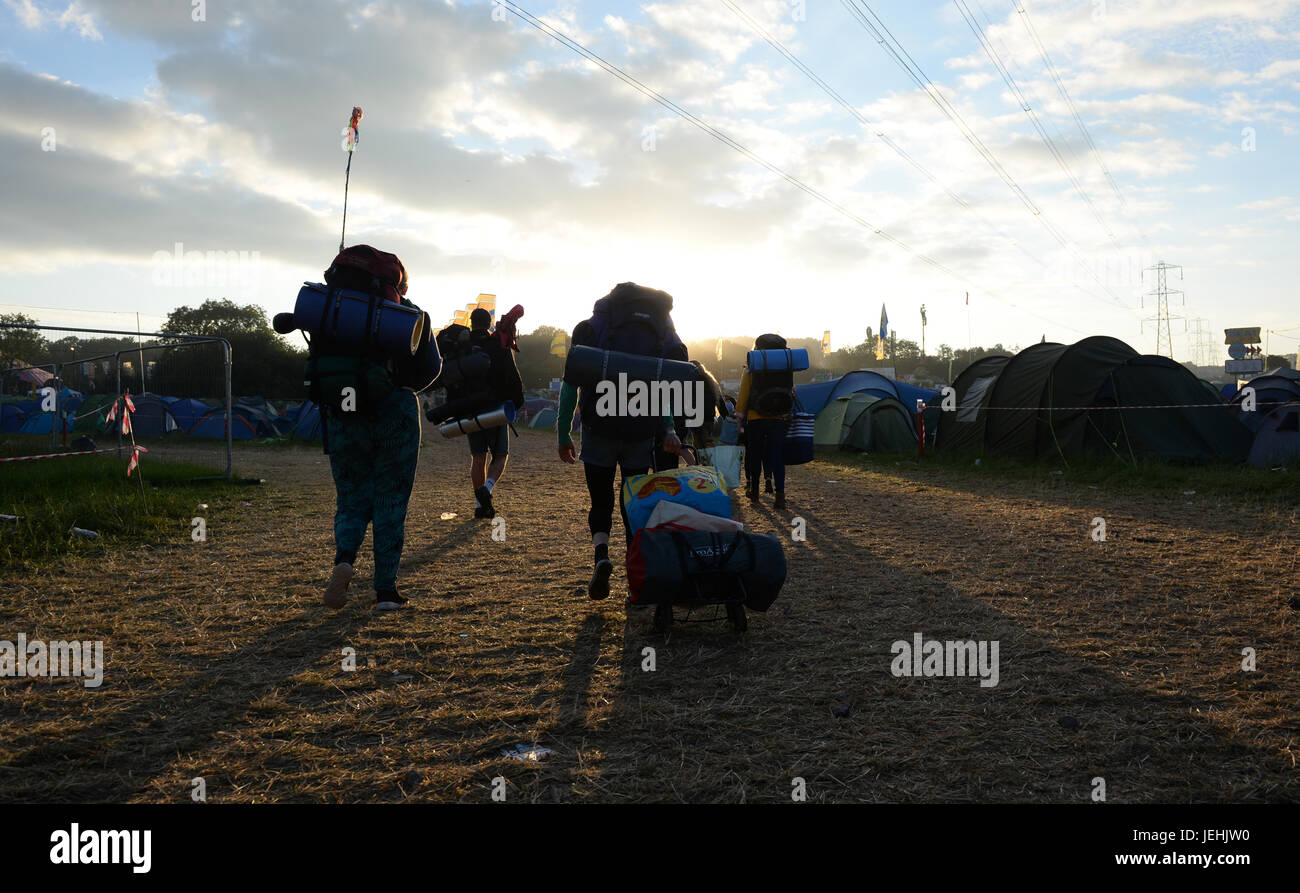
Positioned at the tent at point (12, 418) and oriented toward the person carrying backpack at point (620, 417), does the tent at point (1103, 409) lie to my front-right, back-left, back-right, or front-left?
front-left

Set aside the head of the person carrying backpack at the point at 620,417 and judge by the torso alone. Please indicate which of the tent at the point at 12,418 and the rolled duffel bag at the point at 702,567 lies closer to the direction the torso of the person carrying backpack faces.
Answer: the tent

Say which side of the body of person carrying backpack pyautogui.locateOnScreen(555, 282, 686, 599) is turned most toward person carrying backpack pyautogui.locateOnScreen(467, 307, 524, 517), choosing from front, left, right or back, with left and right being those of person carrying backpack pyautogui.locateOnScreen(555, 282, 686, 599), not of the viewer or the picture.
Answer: front

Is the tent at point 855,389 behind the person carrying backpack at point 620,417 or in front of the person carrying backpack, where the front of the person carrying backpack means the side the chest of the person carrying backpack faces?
in front

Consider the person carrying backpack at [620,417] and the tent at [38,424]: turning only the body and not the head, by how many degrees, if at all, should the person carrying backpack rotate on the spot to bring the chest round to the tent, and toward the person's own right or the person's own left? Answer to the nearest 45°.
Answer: approximately 45° to the person's own left

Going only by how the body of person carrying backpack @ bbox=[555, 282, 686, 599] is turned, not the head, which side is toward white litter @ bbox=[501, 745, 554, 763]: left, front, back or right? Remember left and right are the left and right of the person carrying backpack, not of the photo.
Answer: back

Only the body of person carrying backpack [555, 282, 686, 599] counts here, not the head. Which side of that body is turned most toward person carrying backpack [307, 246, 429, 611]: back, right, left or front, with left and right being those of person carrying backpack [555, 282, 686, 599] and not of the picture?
left

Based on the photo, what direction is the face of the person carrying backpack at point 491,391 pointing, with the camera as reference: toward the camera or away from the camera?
away from the camera

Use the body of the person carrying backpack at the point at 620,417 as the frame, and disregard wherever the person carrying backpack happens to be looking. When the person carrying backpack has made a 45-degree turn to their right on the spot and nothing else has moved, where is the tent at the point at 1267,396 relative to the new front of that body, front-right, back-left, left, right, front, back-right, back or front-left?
front

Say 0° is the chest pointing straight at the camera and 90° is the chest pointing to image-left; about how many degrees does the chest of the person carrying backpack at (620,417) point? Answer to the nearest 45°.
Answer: approximately 180°
